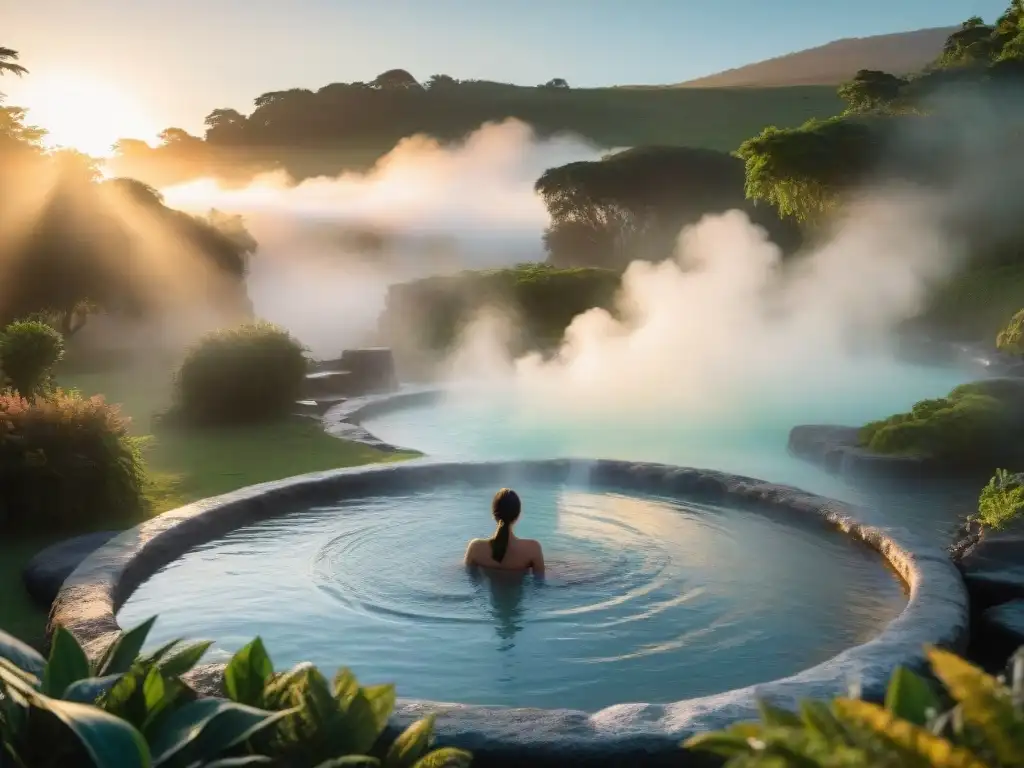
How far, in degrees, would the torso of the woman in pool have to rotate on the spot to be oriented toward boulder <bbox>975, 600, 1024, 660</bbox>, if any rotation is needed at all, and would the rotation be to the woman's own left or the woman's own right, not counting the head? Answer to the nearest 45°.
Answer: approximately 135° to the woman's own right

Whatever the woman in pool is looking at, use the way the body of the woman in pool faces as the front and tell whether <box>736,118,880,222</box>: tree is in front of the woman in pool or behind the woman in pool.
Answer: in front

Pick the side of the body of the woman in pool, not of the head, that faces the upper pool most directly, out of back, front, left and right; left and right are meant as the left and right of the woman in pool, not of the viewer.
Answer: front

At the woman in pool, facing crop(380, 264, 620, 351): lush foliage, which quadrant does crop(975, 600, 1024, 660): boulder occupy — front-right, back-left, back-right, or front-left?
back-right

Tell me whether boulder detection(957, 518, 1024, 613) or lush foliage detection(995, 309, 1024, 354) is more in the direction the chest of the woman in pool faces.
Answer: the lush foliage

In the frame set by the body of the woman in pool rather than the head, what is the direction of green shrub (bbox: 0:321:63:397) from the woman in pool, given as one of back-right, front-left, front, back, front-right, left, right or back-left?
front-left

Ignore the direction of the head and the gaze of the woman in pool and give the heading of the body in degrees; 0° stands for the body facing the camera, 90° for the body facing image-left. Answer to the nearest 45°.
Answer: approximately 180°

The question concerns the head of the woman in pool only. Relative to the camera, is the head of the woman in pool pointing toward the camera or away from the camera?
away from the camera

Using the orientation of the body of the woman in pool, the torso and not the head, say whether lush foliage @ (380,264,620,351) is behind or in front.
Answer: in front

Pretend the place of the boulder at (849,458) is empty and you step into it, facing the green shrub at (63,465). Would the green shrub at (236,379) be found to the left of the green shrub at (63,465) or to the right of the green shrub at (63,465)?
right

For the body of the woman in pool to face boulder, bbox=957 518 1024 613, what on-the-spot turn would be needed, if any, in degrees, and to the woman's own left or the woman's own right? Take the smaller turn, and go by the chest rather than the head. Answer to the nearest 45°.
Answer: approximately 90° to the woman's own right

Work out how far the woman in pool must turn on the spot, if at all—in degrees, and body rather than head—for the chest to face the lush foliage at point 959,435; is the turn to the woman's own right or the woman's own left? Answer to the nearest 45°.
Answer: approximately 45° to the woman's own right

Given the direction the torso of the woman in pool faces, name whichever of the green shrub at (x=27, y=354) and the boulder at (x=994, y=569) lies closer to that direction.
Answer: the green shrub

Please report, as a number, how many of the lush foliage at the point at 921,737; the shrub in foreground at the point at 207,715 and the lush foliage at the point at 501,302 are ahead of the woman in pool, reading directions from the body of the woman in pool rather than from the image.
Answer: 1

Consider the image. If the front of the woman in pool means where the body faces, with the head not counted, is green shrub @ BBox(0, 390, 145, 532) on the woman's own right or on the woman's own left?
on the woman's own left
